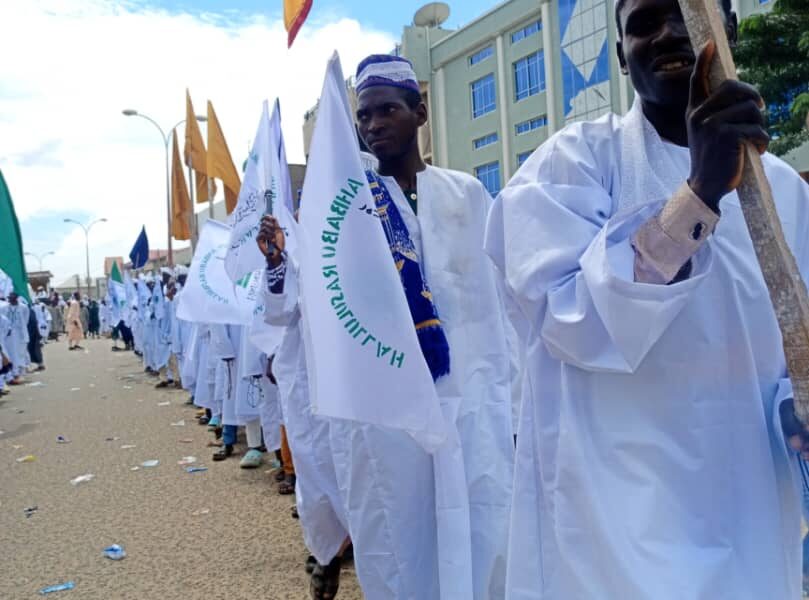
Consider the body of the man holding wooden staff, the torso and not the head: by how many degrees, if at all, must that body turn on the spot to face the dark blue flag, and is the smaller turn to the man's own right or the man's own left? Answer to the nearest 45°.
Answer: approximately 135° to the man's own right

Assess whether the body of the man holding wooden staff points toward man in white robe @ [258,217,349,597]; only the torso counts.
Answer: no

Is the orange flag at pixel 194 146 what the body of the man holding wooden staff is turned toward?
no

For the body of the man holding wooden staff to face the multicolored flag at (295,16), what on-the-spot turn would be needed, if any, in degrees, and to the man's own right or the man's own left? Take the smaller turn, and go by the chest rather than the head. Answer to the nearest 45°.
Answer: approximately 135° to the man's own right

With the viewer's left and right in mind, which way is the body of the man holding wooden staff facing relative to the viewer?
facing the viewer

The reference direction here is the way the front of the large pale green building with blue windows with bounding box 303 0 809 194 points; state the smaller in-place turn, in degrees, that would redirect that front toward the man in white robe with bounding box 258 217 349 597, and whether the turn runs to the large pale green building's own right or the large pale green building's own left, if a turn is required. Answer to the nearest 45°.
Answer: approximately 45° to the large pale green building's own left

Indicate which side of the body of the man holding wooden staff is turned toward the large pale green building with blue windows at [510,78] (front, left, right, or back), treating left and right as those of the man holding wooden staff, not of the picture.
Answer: back

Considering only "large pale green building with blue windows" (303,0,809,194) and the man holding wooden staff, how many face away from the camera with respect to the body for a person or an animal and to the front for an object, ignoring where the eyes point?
0

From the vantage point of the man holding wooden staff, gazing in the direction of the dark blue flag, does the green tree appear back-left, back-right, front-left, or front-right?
front-right

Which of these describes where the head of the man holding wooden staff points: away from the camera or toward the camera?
toward the camera
